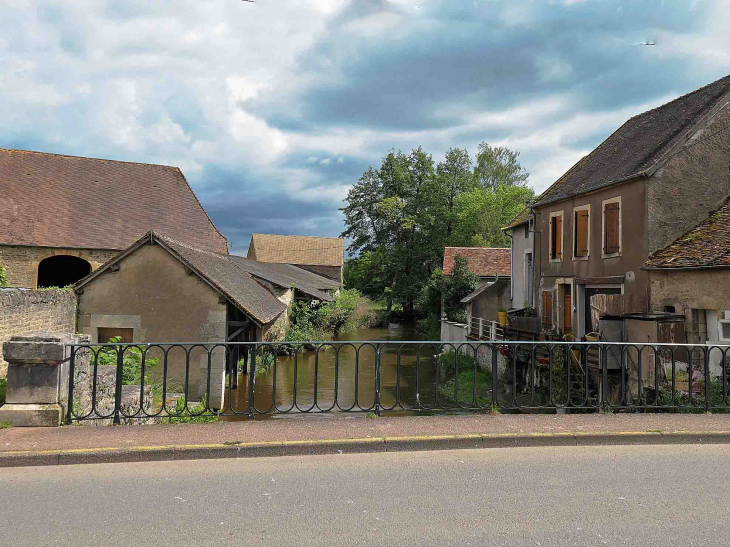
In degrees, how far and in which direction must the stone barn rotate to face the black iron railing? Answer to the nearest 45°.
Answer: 0° — it already faces it

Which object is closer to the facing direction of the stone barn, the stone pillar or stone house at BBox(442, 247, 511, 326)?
the stone pillar

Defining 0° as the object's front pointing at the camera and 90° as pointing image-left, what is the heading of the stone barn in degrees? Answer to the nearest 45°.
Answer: approximately 0°

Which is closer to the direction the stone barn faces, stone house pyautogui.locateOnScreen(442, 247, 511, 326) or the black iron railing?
the black iron railing

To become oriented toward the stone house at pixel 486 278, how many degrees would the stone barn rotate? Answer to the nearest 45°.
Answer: approximately 90° to its left

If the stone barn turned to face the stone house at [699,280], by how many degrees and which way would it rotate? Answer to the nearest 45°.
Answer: approximately 45° to its left
